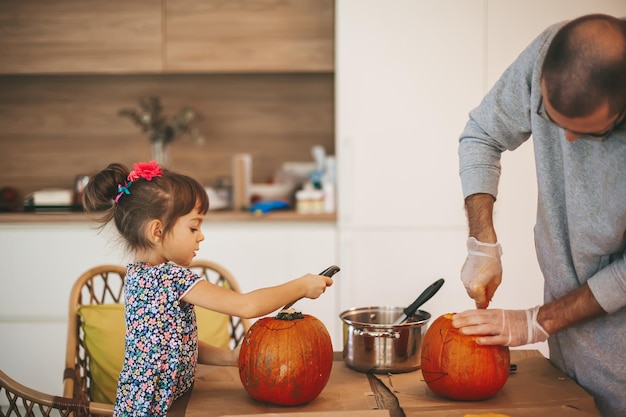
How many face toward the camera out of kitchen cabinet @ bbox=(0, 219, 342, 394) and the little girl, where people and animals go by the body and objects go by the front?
1

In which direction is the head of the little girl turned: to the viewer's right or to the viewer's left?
to the viewer's right

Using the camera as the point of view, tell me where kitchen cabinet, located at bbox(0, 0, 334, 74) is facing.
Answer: facing the viewer

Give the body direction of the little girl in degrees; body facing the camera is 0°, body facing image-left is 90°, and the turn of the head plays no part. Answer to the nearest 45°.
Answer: approximately 270°

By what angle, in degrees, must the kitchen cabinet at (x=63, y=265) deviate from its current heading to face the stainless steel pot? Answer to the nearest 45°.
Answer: approximately 45° to its left

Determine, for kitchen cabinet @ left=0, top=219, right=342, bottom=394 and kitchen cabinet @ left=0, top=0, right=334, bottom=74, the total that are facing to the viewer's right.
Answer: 0

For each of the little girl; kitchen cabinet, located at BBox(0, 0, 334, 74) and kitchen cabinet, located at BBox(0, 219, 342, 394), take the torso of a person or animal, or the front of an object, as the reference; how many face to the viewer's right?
1

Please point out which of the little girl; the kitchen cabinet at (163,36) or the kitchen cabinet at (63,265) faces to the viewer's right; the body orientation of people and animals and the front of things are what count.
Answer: the little girl

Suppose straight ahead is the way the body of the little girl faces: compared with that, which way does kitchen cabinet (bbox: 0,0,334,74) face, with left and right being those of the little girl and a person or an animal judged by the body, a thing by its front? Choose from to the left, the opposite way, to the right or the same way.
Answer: to the right

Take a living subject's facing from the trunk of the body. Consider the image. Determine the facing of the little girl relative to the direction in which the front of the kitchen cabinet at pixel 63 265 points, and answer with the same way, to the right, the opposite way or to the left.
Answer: to the left

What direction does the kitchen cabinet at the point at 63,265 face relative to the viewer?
toward the camera
